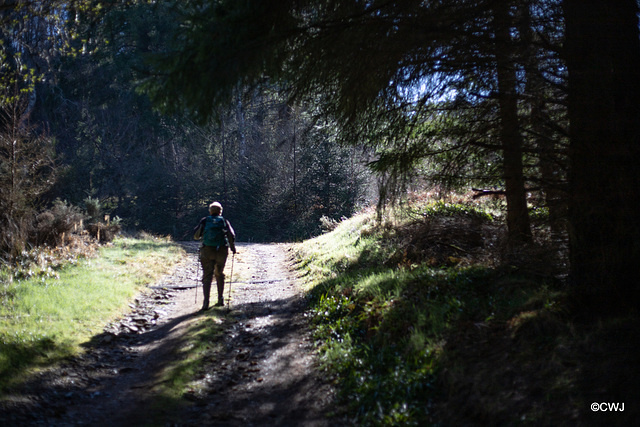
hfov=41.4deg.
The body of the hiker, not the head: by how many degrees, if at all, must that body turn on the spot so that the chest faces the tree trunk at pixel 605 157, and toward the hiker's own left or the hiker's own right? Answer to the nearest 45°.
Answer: approximately 135° to the hiker's own right

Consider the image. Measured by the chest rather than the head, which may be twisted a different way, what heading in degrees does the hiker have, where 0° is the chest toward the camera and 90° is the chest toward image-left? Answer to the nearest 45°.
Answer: approximately 180°

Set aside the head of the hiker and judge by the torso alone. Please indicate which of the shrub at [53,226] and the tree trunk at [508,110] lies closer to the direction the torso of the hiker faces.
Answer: the shrub

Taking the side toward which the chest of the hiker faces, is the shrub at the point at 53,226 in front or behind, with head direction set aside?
in front

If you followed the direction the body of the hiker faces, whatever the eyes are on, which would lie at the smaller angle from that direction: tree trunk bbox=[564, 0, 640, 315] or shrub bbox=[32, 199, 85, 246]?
the shrub
